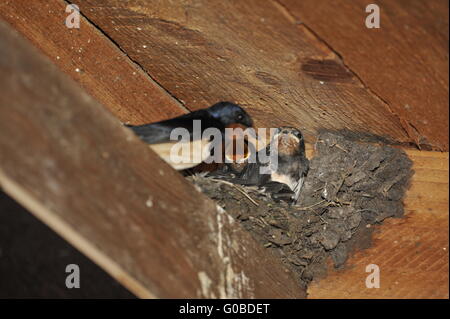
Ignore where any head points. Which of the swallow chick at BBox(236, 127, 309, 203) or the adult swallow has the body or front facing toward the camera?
the swallow chick

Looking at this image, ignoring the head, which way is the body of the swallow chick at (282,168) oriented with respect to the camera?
toward the camera

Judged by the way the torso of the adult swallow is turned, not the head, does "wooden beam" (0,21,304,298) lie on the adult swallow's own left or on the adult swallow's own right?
on the adult swallow's own right

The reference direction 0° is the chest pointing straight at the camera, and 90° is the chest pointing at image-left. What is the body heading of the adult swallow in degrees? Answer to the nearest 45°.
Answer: approximately 270°

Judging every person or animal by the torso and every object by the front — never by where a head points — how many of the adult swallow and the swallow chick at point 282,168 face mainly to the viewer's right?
1

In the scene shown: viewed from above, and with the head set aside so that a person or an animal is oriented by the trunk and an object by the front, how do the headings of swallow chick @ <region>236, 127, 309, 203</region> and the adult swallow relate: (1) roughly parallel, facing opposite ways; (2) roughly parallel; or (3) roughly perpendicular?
roughly perpendicular
